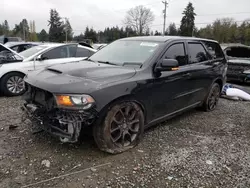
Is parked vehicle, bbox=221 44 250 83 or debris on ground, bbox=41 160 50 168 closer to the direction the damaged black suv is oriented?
the debris on ground

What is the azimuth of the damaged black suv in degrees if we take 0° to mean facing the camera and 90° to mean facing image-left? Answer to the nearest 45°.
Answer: approximately 45°

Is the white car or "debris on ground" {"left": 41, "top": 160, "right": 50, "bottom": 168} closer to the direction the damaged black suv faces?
the debris on ground

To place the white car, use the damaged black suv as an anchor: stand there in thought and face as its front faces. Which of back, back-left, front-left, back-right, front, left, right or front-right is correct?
right

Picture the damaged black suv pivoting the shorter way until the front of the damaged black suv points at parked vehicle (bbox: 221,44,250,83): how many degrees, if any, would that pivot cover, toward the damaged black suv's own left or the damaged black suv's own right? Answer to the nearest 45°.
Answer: approximately 180°
